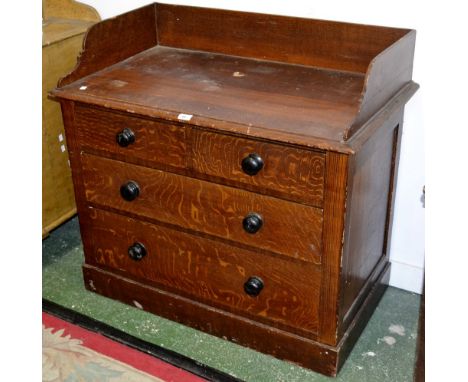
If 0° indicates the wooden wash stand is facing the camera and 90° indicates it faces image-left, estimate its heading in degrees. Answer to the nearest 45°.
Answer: approximately 45°
